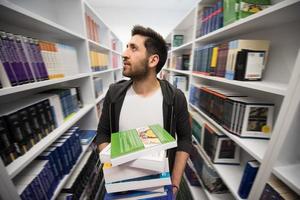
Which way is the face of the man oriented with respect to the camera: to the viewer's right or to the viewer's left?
to the viewer's left

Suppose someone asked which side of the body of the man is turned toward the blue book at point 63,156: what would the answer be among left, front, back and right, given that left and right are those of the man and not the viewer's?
right

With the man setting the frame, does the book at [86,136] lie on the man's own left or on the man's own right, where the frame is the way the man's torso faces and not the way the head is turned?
on the man's own right

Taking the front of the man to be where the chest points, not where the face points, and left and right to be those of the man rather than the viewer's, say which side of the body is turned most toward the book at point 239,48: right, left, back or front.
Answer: left

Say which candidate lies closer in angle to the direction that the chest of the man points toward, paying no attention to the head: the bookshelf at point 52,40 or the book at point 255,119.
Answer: the book

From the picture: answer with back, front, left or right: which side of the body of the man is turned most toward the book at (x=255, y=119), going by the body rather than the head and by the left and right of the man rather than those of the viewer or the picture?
left

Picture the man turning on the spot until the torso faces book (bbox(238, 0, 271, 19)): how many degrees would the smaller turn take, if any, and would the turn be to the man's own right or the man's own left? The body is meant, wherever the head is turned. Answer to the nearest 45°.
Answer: approximately 90° to the man's own left

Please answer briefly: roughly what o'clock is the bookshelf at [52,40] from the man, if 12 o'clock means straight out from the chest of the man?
The bookshelf is roughly at 4 o'clock from the man.

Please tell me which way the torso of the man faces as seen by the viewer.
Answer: toward the camera

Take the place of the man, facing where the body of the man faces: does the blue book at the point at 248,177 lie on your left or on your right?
on your left

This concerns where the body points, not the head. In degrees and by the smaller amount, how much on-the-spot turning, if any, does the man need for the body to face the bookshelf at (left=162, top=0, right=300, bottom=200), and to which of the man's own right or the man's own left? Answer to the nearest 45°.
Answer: approximately 90° to the man's own left

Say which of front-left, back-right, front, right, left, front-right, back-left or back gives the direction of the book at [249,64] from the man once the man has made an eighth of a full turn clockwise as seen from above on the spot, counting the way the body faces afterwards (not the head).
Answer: back-left
